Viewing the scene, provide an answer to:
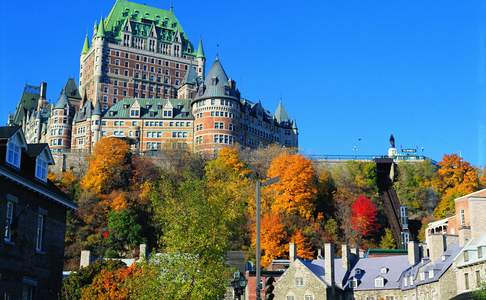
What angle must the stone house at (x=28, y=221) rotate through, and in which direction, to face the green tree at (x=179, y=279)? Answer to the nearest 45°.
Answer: approximately 90° to its left

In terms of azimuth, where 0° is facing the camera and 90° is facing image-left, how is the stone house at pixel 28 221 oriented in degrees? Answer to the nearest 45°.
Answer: approximately 315°
